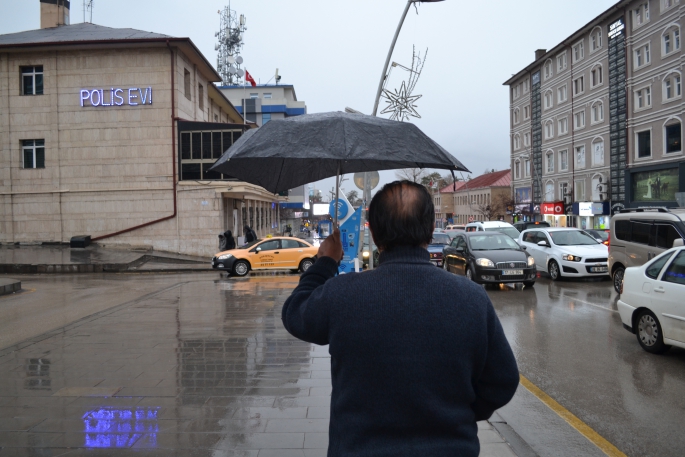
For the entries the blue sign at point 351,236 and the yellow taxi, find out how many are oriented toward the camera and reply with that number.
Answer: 1

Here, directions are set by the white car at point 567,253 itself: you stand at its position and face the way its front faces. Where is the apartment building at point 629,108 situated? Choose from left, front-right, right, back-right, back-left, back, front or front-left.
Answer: back-left

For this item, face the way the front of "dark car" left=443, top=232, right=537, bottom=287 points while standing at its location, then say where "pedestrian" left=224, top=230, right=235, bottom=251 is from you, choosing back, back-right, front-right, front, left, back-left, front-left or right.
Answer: back

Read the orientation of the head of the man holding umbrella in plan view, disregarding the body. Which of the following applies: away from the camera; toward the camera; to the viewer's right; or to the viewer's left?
away from the camera

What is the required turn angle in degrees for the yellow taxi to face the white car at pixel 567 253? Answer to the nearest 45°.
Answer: approximately 135° to its left

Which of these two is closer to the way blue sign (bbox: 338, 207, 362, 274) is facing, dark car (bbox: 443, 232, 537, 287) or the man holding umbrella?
the man holding umbrella

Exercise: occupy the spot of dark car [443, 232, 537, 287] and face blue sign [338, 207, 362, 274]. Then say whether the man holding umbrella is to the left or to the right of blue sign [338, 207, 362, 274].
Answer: left

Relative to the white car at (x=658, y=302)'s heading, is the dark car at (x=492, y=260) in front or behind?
behind

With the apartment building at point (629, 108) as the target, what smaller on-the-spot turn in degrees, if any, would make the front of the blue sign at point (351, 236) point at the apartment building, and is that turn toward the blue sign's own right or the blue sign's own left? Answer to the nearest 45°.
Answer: approximately 135° to the blue sign's own left

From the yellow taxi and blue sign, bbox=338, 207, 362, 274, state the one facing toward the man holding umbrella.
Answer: the blue sign

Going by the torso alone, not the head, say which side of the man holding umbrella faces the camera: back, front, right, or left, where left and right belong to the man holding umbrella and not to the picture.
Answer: back

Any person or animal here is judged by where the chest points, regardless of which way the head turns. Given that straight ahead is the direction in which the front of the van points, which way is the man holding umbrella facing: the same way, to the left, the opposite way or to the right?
the opposite way

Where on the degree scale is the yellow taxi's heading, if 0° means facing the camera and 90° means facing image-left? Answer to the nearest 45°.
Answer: approximately 90°
